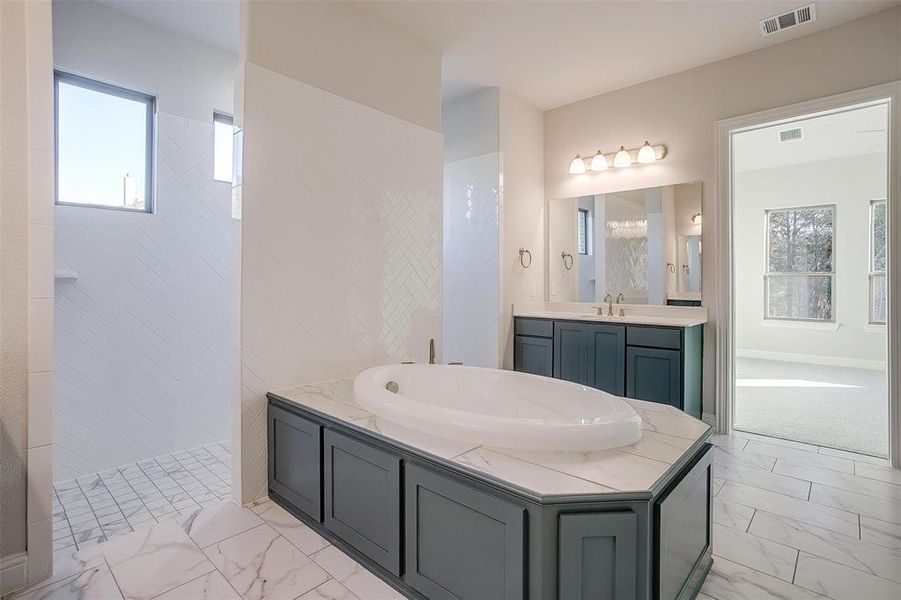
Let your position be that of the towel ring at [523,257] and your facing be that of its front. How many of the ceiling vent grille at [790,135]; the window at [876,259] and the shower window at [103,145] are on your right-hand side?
1

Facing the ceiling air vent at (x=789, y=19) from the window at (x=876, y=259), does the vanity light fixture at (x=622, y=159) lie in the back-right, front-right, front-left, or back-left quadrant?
front-right

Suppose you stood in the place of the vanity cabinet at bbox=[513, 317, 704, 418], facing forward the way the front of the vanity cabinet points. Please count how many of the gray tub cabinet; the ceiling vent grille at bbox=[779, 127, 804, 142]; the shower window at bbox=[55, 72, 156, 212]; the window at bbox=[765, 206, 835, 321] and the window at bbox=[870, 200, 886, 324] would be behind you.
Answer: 3

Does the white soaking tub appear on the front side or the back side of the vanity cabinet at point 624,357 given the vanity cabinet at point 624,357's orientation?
on the front side

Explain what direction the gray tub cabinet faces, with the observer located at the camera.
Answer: facing the viewer and to the left of the viewer

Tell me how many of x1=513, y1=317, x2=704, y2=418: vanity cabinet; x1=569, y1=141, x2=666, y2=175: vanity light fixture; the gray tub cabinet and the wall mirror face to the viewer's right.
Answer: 0

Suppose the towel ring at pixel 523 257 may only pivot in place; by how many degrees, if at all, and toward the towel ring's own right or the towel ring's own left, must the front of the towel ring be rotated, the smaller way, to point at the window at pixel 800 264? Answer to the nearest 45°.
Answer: approximately 90° to the towel ring's own left

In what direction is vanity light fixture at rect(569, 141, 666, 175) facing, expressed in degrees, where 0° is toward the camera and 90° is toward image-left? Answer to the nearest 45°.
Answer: approximately 45°

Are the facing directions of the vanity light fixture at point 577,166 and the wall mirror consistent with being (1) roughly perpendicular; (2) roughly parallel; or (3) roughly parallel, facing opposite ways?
roughly parallel

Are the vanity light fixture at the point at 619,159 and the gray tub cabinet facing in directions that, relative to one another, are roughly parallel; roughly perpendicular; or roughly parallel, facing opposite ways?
roughly parallel

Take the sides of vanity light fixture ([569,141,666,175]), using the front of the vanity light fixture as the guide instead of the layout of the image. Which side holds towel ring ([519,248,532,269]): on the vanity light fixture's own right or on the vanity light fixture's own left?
on the vanity light fixture's own right

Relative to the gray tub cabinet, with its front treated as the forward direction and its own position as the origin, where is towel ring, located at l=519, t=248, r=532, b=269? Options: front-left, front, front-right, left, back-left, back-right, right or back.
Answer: back-right

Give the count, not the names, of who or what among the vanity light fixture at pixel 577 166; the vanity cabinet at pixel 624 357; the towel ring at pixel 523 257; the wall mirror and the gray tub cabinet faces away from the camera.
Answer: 0
